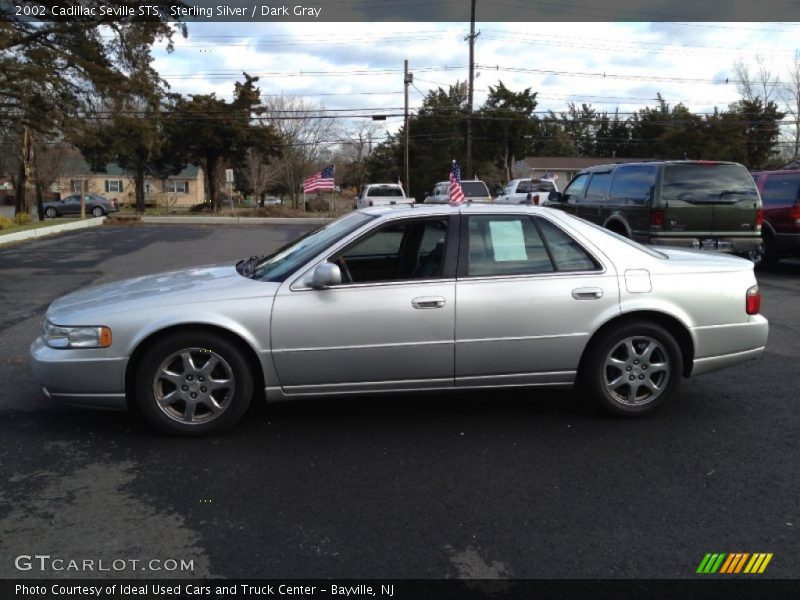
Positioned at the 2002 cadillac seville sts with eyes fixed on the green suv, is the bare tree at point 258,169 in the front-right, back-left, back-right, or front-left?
front-left

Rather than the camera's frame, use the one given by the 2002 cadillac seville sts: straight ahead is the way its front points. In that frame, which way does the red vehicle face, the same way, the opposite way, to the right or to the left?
to the right

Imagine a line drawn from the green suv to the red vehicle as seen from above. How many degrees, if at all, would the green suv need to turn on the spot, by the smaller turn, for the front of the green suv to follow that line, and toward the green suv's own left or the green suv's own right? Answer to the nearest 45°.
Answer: approximately 90° to the green suv's own right

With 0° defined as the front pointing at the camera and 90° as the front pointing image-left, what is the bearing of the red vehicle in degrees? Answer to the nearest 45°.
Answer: approximately 135°

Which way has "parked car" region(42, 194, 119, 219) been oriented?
to the viewer's left

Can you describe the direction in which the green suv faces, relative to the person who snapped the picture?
facing away from the viewer and to the left of the viewer

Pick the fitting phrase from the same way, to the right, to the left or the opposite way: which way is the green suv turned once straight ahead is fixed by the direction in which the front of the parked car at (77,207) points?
to the right

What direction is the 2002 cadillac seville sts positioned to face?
to the viewer's left

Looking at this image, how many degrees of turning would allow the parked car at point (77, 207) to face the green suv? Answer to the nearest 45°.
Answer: approximately 90° to its left

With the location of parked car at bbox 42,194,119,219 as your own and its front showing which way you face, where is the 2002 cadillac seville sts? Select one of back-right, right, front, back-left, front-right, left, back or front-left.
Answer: left

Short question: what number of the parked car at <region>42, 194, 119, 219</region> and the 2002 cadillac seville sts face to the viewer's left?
2

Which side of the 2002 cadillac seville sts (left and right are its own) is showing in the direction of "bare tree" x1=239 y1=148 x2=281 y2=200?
right

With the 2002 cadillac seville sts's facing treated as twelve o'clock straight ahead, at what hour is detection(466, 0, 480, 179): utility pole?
The utility pole is roughly at 3 o'clock from the 2002 cadillac seville sts.

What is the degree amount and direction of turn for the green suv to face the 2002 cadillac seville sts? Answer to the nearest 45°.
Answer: approximately 135° to its left
